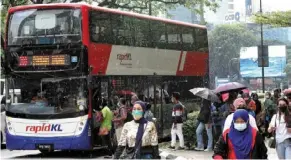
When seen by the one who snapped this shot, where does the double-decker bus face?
facing the viewer and to the left of the viewer

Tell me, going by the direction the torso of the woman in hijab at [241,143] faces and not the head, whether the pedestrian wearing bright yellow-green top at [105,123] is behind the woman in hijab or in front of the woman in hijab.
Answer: behind

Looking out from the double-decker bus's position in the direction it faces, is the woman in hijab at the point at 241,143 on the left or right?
on its left

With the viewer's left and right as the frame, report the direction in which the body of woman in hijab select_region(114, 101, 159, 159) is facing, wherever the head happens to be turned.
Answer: facing the viewer

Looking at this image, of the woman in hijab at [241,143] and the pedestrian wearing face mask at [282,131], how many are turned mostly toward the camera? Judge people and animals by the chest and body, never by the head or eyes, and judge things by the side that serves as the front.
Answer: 2
